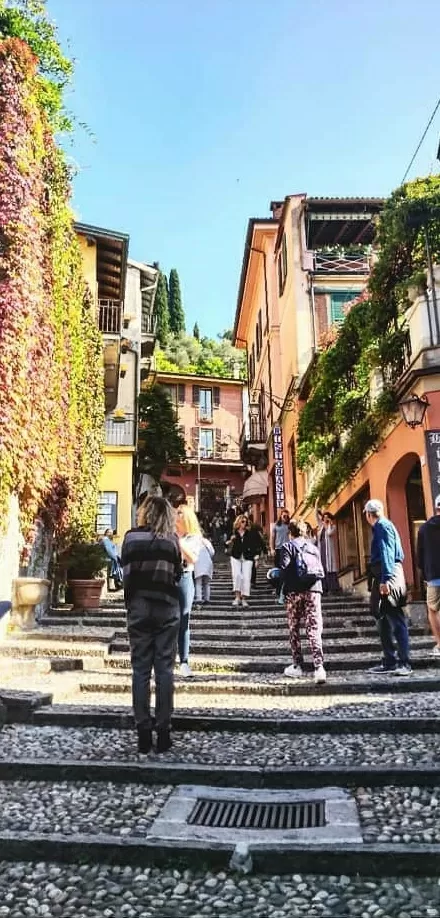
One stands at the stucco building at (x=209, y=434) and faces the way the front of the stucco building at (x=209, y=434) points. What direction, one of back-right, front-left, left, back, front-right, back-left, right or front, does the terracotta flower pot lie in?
front

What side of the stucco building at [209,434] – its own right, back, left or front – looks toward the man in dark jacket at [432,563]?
front

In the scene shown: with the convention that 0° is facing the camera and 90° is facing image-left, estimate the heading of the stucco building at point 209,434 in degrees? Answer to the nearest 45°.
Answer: approximately 0°

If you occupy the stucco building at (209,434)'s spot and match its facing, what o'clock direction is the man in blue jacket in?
The man in blue jacket is roughly at 12 o'clock from the stucco building.

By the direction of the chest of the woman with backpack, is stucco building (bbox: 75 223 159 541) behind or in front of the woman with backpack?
in front

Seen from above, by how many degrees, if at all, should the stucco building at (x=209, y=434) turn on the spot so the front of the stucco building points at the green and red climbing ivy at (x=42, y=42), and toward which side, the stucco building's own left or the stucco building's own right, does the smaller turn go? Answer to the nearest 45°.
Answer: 0° — it already faces it

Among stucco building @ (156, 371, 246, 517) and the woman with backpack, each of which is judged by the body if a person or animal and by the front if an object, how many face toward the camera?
1

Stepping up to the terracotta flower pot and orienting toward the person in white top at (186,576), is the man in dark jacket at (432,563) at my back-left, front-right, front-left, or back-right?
front-left

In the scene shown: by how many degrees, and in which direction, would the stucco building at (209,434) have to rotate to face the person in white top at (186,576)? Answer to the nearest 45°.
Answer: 0° — it already faces them

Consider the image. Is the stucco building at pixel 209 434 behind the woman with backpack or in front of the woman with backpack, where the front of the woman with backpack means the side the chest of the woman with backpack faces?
in front

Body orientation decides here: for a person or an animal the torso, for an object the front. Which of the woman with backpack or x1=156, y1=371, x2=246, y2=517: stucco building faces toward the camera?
the stucco building

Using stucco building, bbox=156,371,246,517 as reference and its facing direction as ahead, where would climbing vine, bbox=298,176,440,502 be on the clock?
The climbing vine is roughly at 12 o'clock from the stucco building.

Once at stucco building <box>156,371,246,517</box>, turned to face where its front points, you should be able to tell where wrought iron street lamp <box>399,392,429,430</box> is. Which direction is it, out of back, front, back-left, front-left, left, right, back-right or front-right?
front

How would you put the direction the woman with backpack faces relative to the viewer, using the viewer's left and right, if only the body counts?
facing away from the viewer and to the left of the viewer

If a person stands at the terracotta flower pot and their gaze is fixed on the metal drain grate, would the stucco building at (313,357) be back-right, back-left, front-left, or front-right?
back-left
